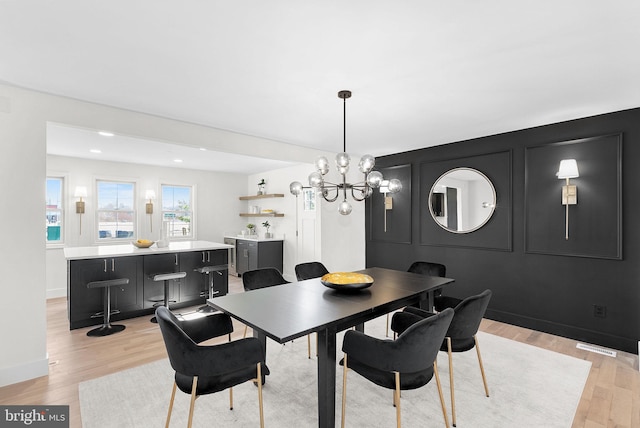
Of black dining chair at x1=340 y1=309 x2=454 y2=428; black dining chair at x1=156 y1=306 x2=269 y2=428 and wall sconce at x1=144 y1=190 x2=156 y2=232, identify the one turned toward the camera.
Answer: the wall sconce

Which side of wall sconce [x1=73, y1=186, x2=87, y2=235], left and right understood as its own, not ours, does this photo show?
front

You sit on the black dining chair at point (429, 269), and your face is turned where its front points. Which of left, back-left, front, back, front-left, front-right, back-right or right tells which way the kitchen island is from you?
front-right

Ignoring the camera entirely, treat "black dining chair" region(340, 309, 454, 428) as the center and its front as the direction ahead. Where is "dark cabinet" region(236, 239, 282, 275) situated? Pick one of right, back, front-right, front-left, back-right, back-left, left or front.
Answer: front

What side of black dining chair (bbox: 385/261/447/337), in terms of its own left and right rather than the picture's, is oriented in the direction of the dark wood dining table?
front

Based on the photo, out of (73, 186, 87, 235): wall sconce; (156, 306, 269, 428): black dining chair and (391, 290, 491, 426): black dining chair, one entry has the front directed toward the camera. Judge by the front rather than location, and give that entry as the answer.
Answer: the wall sconce

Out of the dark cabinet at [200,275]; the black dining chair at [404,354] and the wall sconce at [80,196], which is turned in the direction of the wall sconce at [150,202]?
the black dining chair

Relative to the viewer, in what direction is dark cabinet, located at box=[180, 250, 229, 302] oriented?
toward the camera

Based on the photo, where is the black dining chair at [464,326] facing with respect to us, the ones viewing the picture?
facing away from the viewer and to the left of the viewer

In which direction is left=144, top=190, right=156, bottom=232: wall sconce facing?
toward the camera

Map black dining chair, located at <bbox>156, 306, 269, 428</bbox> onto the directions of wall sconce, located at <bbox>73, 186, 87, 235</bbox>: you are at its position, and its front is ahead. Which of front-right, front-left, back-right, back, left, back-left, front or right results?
front

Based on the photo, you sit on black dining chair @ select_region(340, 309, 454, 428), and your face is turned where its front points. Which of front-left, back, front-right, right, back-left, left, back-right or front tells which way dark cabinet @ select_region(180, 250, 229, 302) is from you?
front

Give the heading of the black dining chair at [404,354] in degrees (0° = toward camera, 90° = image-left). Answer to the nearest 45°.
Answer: approximately 135°

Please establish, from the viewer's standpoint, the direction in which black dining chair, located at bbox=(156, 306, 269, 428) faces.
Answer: facing away from the viewer and to the right of the viewer

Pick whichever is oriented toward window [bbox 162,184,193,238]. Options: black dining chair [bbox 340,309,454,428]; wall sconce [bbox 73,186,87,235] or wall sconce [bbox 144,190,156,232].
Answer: the black dining chair

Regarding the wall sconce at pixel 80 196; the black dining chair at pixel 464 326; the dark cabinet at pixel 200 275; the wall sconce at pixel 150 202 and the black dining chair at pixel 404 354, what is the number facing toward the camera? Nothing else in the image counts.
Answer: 3

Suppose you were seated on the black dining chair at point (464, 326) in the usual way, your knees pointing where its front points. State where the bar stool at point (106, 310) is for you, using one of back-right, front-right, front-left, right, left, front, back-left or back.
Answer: front-left

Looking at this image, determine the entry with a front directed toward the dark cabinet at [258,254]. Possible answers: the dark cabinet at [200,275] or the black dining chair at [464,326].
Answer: the black dining chair
